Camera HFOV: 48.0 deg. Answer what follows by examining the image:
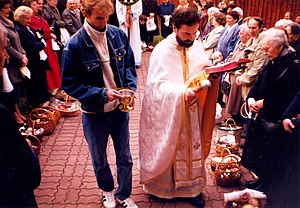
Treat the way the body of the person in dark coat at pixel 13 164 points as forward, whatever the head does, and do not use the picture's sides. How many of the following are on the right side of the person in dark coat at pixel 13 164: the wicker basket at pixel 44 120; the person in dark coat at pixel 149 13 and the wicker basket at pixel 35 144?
0

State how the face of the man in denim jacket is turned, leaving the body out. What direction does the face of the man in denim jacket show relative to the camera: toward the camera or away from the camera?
toward the camera

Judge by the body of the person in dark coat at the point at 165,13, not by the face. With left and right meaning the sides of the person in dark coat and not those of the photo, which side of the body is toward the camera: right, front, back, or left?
front

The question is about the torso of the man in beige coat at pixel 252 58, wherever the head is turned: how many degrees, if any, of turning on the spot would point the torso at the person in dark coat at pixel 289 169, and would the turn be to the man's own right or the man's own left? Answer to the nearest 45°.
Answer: approximately 45° to the man's own left

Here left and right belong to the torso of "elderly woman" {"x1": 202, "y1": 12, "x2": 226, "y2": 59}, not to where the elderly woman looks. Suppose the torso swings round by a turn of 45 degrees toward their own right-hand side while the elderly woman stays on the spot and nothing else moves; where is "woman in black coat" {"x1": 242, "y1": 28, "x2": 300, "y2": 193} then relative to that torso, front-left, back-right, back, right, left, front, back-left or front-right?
back-left

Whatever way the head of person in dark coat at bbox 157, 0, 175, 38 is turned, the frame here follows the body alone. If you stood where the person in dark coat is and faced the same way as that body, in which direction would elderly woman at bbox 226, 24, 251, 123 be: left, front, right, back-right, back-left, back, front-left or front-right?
front

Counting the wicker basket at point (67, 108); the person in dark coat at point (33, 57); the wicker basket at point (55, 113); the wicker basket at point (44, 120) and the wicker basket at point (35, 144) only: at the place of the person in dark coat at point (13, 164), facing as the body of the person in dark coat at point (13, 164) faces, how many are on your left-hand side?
5

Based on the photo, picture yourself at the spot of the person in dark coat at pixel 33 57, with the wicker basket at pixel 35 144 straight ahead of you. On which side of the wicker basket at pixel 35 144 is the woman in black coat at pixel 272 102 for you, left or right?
left

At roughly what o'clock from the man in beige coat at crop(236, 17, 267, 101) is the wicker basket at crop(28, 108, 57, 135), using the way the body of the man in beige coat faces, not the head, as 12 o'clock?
The wicker basket is roughly at 1 o'clock from the man in beige coat.

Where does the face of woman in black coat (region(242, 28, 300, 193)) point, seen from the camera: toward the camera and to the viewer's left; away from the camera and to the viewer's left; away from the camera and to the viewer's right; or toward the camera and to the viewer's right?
toward the camera and to the viewer's left

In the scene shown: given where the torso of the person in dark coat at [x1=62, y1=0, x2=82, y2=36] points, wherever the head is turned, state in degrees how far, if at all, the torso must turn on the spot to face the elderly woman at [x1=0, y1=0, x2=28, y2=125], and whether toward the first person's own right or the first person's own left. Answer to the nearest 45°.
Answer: approximately 45° to the first person's own right

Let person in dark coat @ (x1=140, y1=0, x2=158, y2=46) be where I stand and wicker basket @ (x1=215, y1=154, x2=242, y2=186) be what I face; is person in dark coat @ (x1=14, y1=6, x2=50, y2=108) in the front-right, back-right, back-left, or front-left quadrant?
front-right
